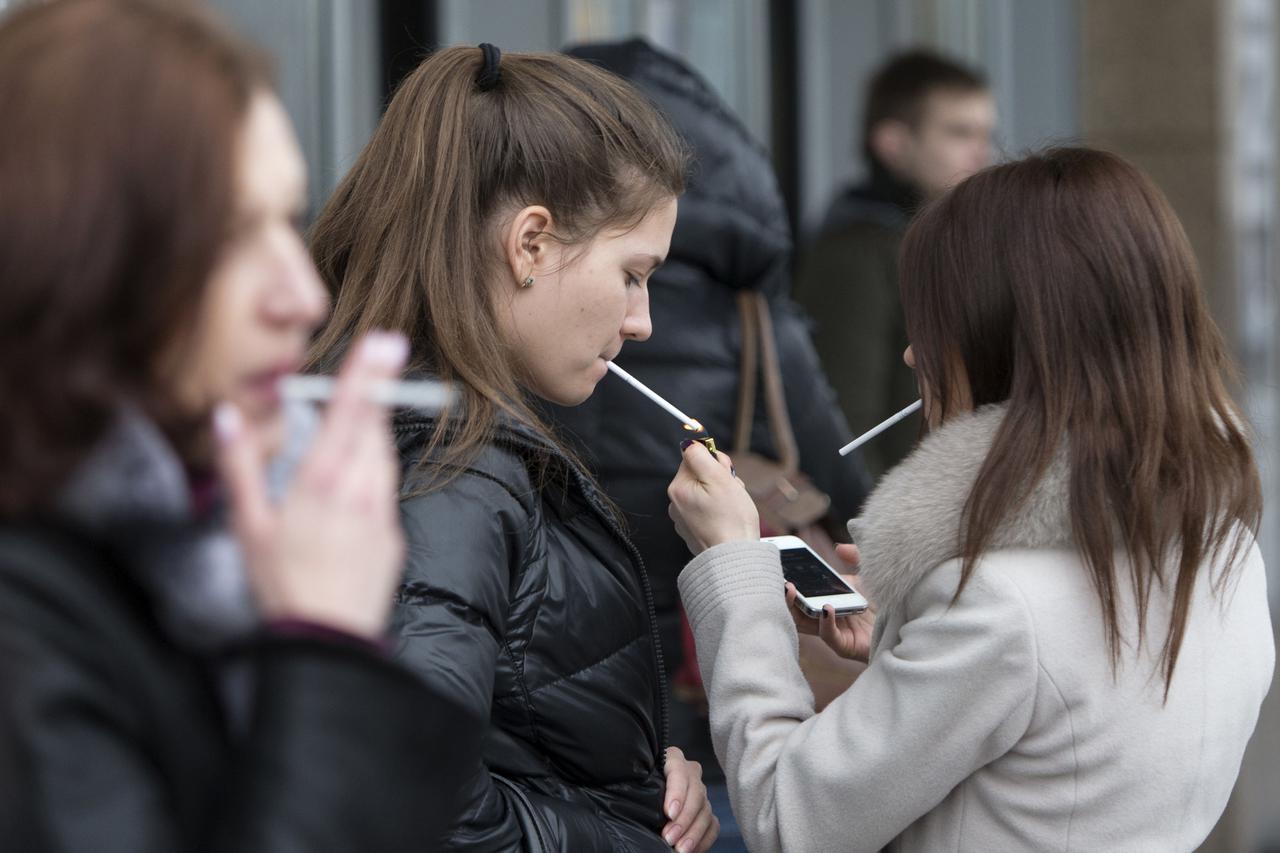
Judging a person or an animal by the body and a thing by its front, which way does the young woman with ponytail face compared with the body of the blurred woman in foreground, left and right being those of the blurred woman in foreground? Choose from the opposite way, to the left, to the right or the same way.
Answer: the same way

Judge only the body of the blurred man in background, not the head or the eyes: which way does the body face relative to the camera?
to the viewer's right

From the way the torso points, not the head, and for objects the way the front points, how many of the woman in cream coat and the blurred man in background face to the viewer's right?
1

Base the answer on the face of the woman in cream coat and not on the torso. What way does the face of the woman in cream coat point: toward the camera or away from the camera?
away from the camera

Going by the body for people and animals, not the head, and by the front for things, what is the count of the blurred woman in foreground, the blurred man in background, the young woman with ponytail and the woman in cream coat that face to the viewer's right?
3

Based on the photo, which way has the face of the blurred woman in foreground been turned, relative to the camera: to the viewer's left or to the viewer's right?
to the viewer's right

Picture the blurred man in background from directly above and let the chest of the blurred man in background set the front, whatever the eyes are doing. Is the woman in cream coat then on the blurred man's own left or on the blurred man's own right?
on the blurred man's own right

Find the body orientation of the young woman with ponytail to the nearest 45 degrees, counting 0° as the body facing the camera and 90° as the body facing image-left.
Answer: approximately 270°

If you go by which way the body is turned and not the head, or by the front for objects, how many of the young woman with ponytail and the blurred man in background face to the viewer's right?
2

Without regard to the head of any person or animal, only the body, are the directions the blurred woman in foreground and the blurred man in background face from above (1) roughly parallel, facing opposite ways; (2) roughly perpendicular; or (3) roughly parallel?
roughly parallel

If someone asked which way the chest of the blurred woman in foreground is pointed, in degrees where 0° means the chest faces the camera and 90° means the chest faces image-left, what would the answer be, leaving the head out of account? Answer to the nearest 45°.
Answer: approximately 270°

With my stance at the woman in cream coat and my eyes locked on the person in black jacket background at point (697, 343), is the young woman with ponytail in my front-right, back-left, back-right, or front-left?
front-left

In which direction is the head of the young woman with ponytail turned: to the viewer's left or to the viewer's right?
to the viewer's right

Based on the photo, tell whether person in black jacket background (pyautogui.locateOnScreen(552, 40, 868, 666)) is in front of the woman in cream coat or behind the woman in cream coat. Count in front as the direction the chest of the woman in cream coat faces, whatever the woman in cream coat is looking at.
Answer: in front
